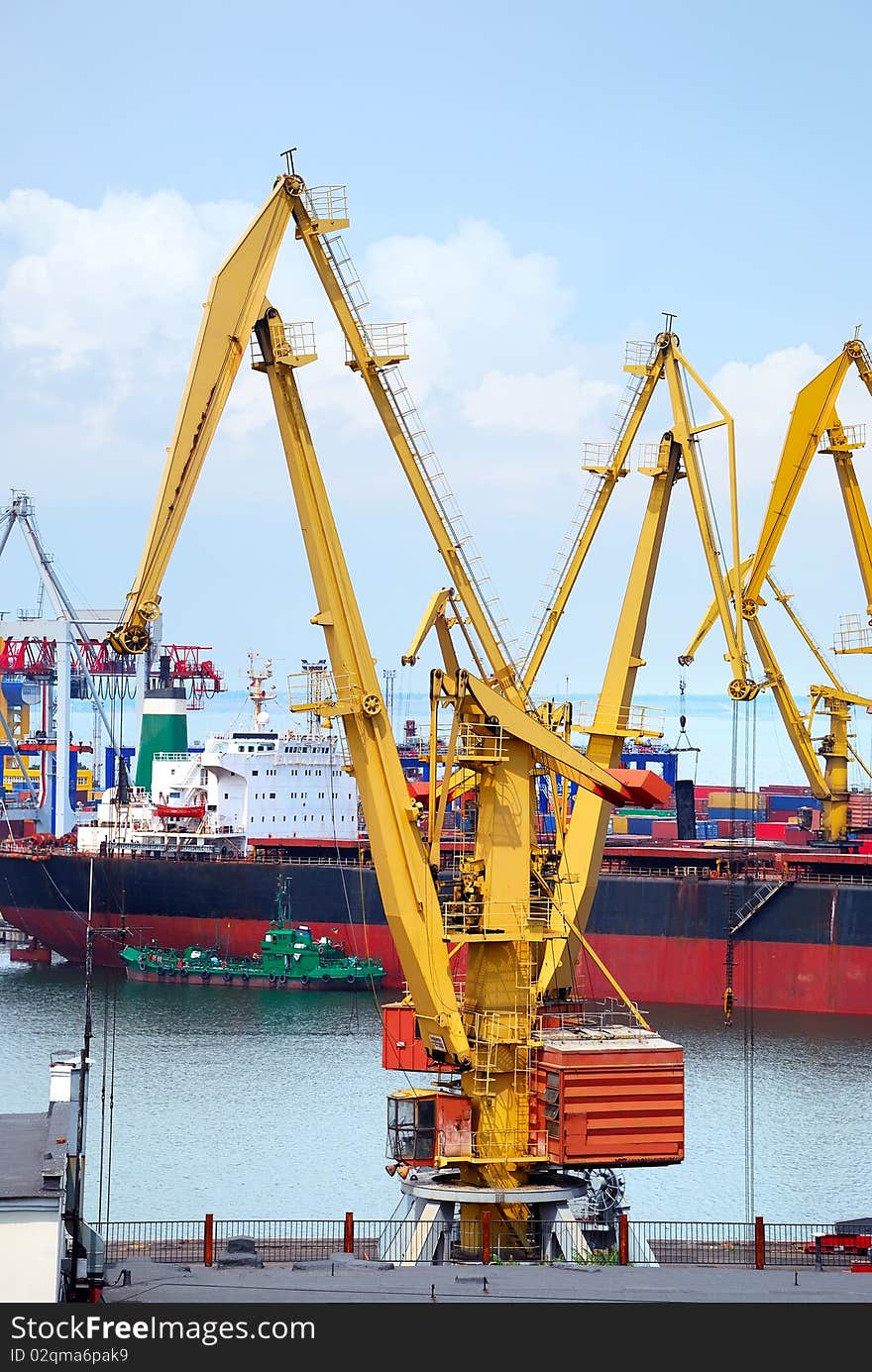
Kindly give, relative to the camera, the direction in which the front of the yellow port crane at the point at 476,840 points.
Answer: facing to the left of the viewer
